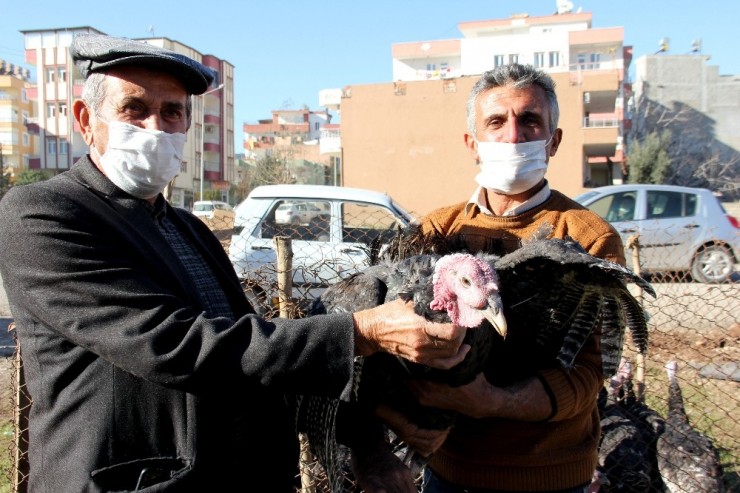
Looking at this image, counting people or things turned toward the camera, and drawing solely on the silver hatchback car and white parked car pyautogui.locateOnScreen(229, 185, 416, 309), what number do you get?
0

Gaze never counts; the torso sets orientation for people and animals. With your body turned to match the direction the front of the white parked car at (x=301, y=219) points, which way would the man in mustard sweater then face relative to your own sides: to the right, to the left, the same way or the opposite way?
to the right

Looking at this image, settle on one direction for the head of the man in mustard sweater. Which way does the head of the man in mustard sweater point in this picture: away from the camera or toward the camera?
toward the camera

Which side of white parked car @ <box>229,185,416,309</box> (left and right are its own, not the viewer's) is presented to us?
right

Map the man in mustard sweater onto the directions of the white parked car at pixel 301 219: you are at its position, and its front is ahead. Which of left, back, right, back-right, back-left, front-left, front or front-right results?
right

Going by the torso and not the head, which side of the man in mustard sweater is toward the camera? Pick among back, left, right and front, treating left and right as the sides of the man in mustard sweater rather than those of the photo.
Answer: front

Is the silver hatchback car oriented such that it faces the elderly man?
no

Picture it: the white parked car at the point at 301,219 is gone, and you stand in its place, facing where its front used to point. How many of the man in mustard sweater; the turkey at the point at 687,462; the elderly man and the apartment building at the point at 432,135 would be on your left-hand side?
1

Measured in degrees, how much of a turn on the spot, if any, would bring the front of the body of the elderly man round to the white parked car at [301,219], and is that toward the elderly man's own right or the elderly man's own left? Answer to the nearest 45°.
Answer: approximately 135° to the elderly man's own left

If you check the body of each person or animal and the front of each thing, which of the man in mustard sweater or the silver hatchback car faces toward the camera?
the man in mustard sweater

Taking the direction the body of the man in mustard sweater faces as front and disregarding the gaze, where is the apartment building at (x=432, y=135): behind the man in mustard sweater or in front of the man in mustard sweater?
behind

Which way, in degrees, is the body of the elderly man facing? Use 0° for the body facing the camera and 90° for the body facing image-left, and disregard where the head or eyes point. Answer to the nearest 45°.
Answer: approximately 315°
